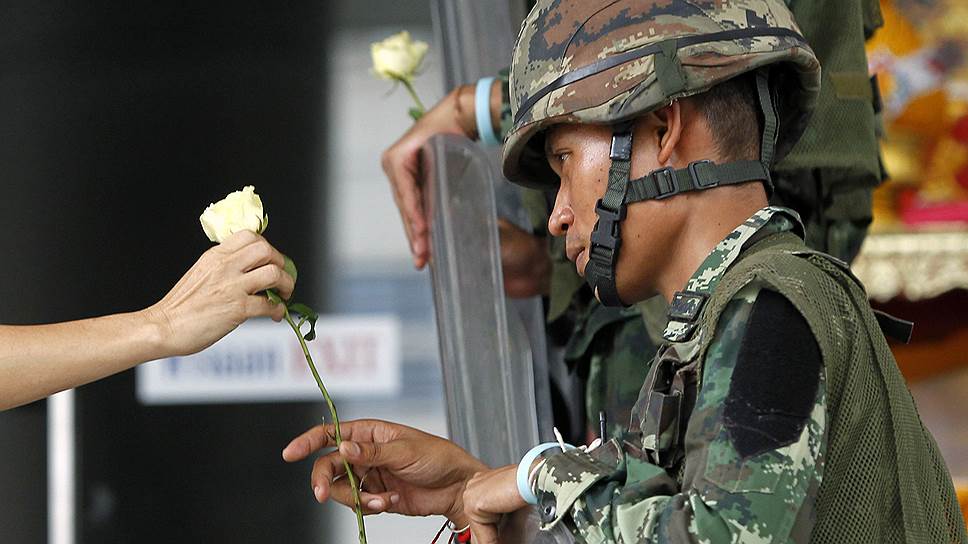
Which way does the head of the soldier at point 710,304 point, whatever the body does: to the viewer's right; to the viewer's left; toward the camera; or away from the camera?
to the viewer's left

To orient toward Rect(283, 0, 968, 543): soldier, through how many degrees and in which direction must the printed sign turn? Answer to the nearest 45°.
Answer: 0° — it already faces them

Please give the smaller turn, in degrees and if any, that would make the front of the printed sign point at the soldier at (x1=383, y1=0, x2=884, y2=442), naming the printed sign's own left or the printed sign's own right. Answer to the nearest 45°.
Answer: approximately 45° to the printed sign's own left

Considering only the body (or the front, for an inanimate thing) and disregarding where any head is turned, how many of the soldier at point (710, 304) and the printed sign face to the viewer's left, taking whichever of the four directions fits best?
1

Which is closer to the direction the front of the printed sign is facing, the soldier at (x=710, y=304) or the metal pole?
the soldier

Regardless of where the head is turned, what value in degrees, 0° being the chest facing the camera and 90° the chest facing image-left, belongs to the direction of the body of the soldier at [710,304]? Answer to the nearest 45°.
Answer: approximately 90°

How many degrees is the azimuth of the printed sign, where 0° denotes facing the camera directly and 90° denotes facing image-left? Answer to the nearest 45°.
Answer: approximately 0°
